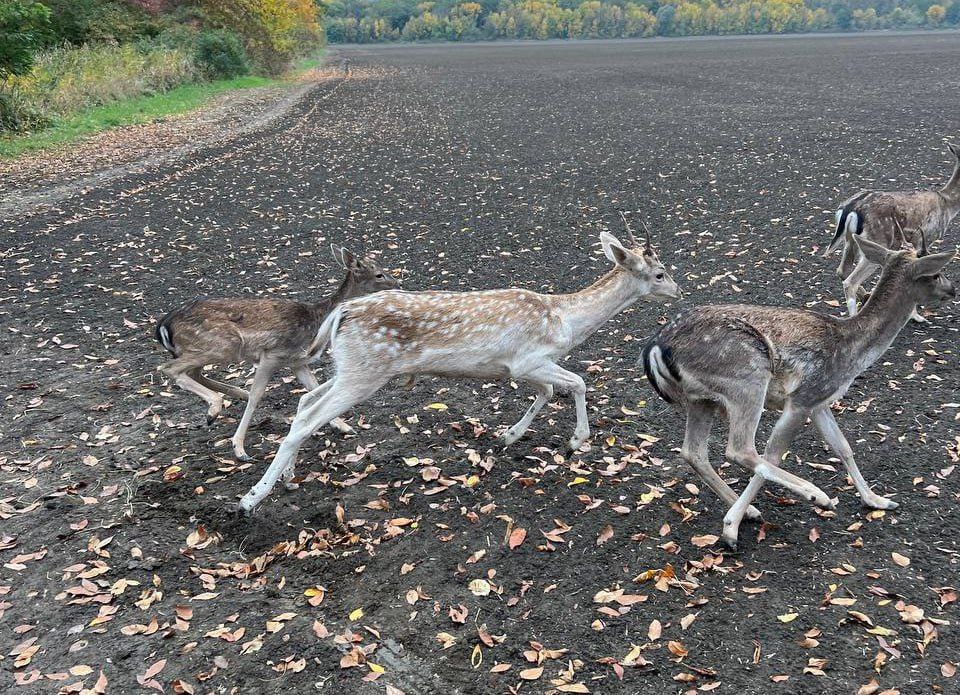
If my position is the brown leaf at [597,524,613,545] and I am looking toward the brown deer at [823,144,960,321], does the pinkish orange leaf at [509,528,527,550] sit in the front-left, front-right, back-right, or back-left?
back-left

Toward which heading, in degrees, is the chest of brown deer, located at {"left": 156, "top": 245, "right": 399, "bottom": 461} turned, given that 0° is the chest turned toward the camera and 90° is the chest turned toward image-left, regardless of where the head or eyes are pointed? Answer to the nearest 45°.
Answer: approximately 270°

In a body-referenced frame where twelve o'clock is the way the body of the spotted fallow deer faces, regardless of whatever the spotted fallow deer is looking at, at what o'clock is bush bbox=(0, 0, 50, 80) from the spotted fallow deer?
The bush is roughly at 8 o'clock from the spotted fallow deer.

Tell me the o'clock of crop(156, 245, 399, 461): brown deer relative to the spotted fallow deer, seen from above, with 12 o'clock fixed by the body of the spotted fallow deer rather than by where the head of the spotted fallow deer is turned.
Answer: The brown deer is roughly at 7 o'clock from the spotted fallow deer.

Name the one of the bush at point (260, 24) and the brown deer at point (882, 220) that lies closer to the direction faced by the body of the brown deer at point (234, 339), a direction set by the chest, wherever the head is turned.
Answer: the brown deer

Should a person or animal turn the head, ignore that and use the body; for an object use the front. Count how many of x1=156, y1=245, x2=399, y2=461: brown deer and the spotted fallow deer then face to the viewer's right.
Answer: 2

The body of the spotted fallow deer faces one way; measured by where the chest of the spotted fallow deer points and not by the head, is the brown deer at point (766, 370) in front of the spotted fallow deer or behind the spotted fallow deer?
in front

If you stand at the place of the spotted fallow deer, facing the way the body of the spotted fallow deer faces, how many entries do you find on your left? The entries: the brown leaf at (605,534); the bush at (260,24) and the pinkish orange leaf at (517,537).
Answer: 1

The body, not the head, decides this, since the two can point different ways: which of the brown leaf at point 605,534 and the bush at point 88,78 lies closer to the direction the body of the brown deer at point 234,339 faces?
the brown leaf

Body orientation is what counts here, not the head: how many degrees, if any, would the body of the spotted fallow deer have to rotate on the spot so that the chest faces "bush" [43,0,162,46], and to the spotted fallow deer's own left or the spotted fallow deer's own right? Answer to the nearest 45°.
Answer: approximately 135° to the spotted fallow deer's own left

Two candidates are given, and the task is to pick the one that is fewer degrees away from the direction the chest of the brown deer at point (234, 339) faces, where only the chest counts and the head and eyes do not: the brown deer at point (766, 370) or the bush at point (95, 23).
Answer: the brown deer

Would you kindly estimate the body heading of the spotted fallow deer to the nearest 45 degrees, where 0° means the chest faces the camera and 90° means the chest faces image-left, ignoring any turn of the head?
approximately 270°
